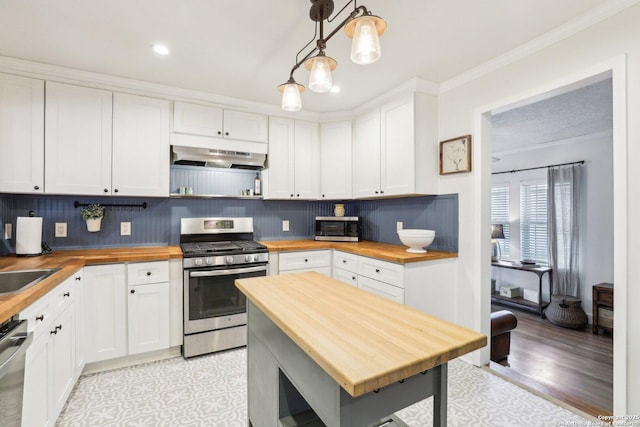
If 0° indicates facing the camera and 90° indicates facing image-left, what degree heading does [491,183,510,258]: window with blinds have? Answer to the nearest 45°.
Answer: approximately 45°

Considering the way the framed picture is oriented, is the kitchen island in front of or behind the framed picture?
in front

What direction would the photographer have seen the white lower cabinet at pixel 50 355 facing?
facing to the right of the viewer

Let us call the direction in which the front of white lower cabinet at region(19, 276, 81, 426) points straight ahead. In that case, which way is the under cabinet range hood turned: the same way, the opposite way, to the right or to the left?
to the right

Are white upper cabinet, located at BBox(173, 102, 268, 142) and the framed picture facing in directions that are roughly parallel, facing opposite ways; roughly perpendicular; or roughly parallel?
roughly perpendicular

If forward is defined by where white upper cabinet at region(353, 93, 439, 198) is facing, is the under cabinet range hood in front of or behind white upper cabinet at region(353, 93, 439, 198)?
in front

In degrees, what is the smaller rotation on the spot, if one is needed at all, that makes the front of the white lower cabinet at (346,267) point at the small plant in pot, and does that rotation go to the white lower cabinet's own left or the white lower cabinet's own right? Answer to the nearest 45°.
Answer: approximately 45° to the white lower cabinet's own right

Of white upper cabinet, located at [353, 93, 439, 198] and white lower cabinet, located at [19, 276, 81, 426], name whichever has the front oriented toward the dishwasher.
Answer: the white upper cabinet

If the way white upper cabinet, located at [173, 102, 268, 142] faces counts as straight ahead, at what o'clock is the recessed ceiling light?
The recessed ceiling light is roughly at 1 o'clock from the white upper cabinet.

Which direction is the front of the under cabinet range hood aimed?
toward the camera

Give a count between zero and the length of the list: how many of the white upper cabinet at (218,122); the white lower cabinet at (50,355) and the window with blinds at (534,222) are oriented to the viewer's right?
1

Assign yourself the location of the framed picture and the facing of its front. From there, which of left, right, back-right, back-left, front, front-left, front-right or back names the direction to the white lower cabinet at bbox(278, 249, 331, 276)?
front-right

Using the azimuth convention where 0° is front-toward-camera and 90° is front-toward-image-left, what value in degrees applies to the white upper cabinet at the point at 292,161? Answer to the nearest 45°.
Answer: approximately 315°

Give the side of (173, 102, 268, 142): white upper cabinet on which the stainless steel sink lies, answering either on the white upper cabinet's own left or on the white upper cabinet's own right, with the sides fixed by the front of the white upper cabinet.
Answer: on the white upper cabinet's own right

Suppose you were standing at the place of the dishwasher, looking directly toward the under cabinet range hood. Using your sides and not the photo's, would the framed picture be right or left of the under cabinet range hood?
right

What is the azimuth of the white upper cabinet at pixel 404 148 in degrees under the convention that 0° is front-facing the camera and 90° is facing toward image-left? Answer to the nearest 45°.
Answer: approximately 45°

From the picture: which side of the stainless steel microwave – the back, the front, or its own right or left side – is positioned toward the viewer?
front
